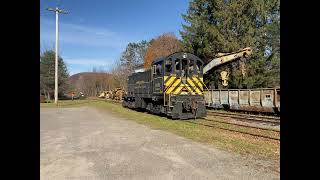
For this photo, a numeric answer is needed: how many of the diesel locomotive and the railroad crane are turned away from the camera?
0

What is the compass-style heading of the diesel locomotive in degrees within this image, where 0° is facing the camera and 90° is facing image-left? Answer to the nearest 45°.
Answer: approximately 315°

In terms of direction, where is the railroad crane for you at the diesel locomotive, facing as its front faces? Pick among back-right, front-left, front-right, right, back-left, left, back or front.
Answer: left

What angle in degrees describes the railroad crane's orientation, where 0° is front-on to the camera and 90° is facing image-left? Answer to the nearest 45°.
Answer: approximately 270°

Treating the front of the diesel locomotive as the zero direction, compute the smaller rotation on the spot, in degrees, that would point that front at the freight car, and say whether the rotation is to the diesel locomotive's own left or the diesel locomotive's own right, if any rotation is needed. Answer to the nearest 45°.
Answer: approximately 90° to the diesel locomotive's own left

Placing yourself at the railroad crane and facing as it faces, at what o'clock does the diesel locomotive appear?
The diesel locomotive is roughly at 4 o'clock from the railroad crane.
